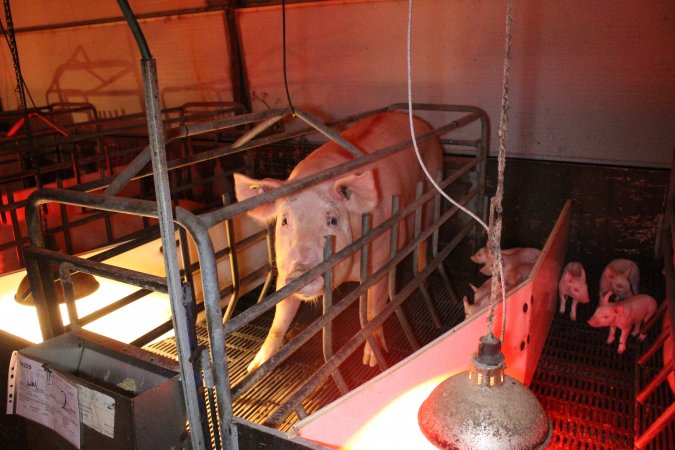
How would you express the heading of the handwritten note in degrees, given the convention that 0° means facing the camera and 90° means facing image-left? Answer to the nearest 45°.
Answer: approximately 45°

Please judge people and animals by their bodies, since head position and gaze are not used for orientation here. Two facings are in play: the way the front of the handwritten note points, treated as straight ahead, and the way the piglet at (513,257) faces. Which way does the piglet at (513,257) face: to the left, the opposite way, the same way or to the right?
to the right

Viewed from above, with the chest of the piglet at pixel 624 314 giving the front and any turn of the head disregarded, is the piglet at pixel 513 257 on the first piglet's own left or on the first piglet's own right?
on the first piglet's own right

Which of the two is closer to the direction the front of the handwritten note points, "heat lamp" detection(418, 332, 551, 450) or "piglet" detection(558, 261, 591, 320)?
the heat lamp

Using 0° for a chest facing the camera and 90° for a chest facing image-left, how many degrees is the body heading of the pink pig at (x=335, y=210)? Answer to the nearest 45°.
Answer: approximately 45°

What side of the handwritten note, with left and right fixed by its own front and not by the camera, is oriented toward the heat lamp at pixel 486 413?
left

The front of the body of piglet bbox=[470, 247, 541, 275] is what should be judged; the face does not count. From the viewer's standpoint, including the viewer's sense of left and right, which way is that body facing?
facing to the left of the viewer

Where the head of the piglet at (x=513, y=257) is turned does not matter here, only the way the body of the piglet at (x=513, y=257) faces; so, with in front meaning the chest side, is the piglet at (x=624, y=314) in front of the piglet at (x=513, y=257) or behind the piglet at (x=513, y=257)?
behind
